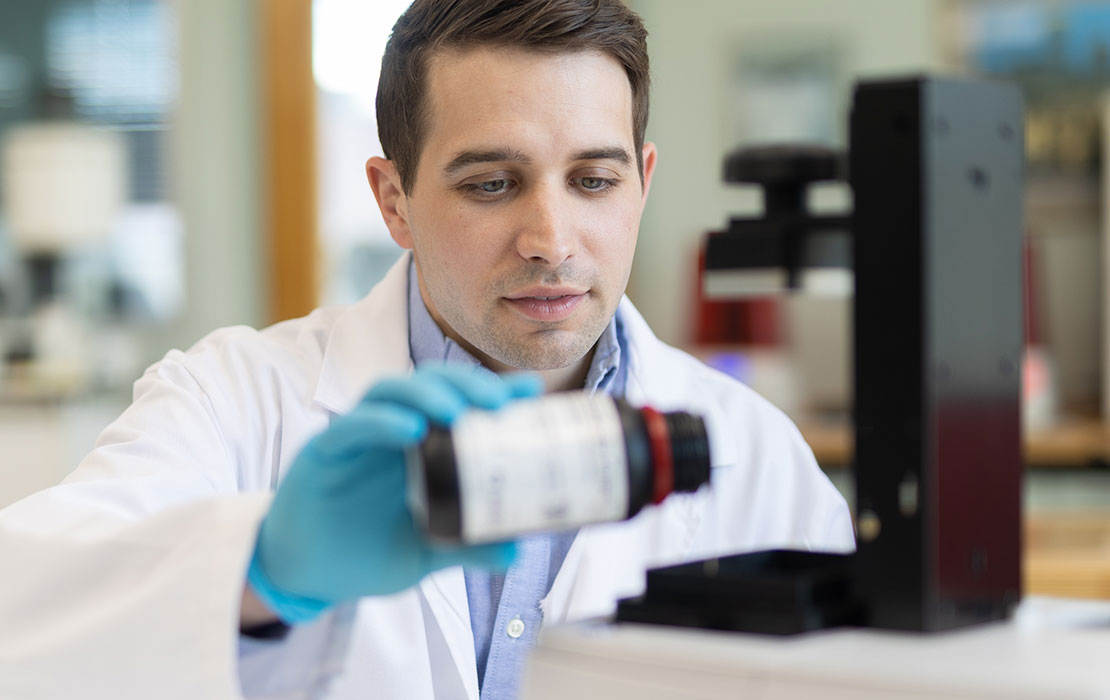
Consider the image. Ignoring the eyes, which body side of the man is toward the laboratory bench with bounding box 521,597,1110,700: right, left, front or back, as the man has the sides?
front

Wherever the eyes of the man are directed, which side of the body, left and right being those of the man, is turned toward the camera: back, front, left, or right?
front
